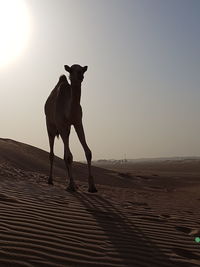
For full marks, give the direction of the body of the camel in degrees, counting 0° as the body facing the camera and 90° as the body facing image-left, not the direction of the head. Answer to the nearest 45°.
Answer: approximately 315°
